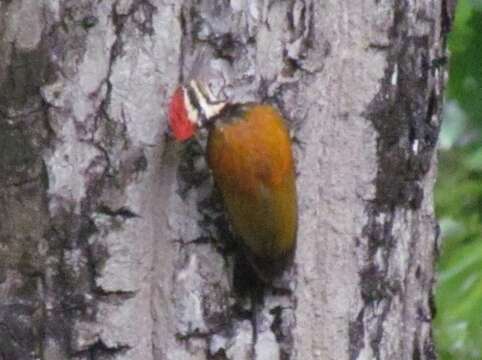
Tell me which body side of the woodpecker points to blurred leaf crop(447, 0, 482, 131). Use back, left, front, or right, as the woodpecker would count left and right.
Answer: front

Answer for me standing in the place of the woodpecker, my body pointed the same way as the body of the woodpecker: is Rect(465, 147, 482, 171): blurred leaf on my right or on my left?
on my right

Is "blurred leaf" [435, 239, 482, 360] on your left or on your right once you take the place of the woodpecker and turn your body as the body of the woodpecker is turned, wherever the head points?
on your right

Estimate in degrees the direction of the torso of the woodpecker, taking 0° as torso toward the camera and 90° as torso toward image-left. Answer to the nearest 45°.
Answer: approximately 135°
